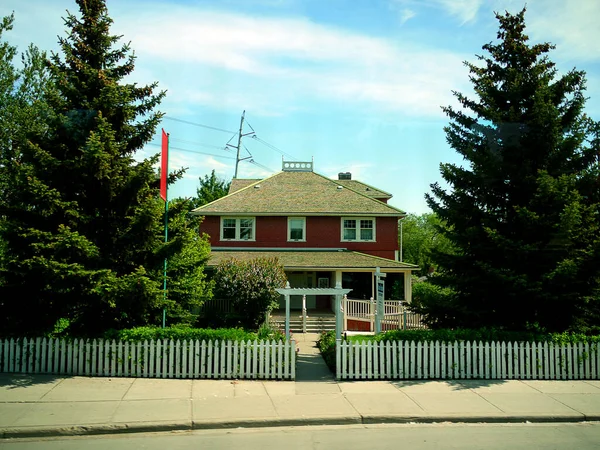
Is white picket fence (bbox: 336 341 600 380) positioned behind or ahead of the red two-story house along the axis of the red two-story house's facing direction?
ahead

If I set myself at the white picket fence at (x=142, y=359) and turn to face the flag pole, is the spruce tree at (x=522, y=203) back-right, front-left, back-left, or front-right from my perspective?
front-right

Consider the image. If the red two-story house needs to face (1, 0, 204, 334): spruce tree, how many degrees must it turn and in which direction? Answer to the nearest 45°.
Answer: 0° — it already faces it

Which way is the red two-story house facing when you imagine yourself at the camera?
facing the viewer

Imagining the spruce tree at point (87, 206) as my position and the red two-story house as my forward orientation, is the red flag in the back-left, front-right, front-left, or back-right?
front-right

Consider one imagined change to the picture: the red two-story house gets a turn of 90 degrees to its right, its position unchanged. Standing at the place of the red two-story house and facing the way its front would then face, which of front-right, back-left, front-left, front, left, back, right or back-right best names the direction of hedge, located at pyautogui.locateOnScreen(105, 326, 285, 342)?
left

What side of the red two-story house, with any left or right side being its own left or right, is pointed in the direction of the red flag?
front

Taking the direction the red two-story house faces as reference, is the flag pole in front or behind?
in front
